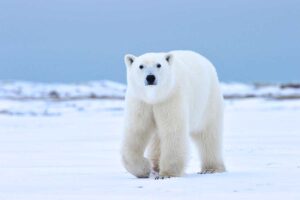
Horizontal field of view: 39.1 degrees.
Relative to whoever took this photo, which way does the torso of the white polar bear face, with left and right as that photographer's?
facing the viewer and to the left of the viewer
